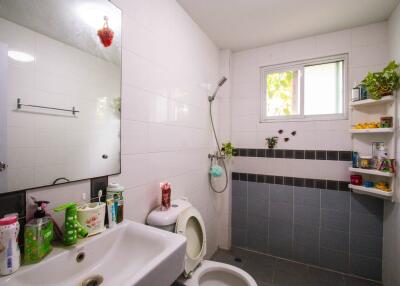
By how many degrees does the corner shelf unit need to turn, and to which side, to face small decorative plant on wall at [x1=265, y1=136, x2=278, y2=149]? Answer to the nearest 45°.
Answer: approximately 45° to its right

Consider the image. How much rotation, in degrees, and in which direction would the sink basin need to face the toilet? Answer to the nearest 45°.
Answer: approximately 90° to its left

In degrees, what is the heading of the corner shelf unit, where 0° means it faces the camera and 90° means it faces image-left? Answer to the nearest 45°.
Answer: approximately 45°

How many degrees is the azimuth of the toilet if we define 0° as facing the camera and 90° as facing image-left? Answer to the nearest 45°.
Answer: approximately 315°

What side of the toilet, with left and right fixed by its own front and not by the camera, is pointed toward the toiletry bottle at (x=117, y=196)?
right

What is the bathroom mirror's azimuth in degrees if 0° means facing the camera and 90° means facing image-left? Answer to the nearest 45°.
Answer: approximately 315°

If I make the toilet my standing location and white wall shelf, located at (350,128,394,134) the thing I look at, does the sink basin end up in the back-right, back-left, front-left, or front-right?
back-right
